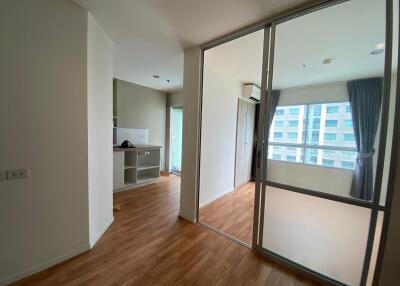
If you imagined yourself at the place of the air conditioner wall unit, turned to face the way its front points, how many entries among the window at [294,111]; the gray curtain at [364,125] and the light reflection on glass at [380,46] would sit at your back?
0

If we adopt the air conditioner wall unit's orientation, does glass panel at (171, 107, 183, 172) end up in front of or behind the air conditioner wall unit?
behind

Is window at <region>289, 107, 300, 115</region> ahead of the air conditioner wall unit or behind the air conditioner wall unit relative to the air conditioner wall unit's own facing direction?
ahead

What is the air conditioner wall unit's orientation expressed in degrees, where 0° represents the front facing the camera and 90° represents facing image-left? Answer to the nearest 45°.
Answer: approximately 315°

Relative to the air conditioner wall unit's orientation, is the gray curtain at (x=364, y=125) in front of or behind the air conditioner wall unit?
in front

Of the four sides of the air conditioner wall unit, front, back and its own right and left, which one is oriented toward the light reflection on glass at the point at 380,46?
front

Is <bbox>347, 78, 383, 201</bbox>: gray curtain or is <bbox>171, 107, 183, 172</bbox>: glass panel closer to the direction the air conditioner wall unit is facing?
the gray curtain

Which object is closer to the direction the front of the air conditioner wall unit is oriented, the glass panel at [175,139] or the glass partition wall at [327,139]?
the glass partition wall
